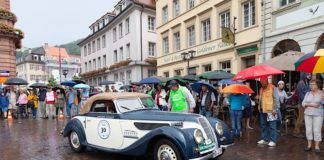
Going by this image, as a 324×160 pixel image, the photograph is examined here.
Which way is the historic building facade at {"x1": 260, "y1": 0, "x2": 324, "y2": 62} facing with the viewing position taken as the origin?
facing the viewer and to the left of the viewer

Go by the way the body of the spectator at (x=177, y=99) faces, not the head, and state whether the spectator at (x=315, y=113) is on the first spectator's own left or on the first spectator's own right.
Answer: on the first spectator's own left

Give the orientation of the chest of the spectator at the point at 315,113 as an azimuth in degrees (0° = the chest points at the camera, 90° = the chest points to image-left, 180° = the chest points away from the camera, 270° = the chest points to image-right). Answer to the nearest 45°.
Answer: approximately 45°

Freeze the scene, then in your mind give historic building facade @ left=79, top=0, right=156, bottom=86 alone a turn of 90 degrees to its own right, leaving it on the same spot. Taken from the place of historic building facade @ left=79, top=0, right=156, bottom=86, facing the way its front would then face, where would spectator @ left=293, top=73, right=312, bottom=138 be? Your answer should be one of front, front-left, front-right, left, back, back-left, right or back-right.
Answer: back-left

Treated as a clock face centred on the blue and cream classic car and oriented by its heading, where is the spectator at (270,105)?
The spectator is roughly at 10 o'clock from the blue and cream classic car.

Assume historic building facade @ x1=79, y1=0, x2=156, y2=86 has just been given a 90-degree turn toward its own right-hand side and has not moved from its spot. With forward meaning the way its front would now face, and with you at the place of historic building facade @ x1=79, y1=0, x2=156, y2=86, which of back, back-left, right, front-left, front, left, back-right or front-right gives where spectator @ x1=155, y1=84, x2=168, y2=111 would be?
back-left

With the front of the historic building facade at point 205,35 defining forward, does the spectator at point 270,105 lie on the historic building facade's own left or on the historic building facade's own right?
on the historic building facade's own left

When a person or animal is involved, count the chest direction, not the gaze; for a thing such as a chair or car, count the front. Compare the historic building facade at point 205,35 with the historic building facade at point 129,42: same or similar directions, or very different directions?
same or similar directions

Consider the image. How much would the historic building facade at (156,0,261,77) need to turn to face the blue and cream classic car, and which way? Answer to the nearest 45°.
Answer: approximately 45° to its left

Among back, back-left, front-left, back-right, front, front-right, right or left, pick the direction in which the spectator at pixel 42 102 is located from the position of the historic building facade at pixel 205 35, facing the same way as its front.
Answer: front

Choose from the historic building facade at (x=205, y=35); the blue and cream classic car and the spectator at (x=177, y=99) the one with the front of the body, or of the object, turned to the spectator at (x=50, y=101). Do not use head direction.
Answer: the historic building facade

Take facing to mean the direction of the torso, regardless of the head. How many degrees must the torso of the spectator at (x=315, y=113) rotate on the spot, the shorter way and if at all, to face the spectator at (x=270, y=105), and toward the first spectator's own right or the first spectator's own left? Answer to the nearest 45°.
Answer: approximately 45° to the first spectator's own right
